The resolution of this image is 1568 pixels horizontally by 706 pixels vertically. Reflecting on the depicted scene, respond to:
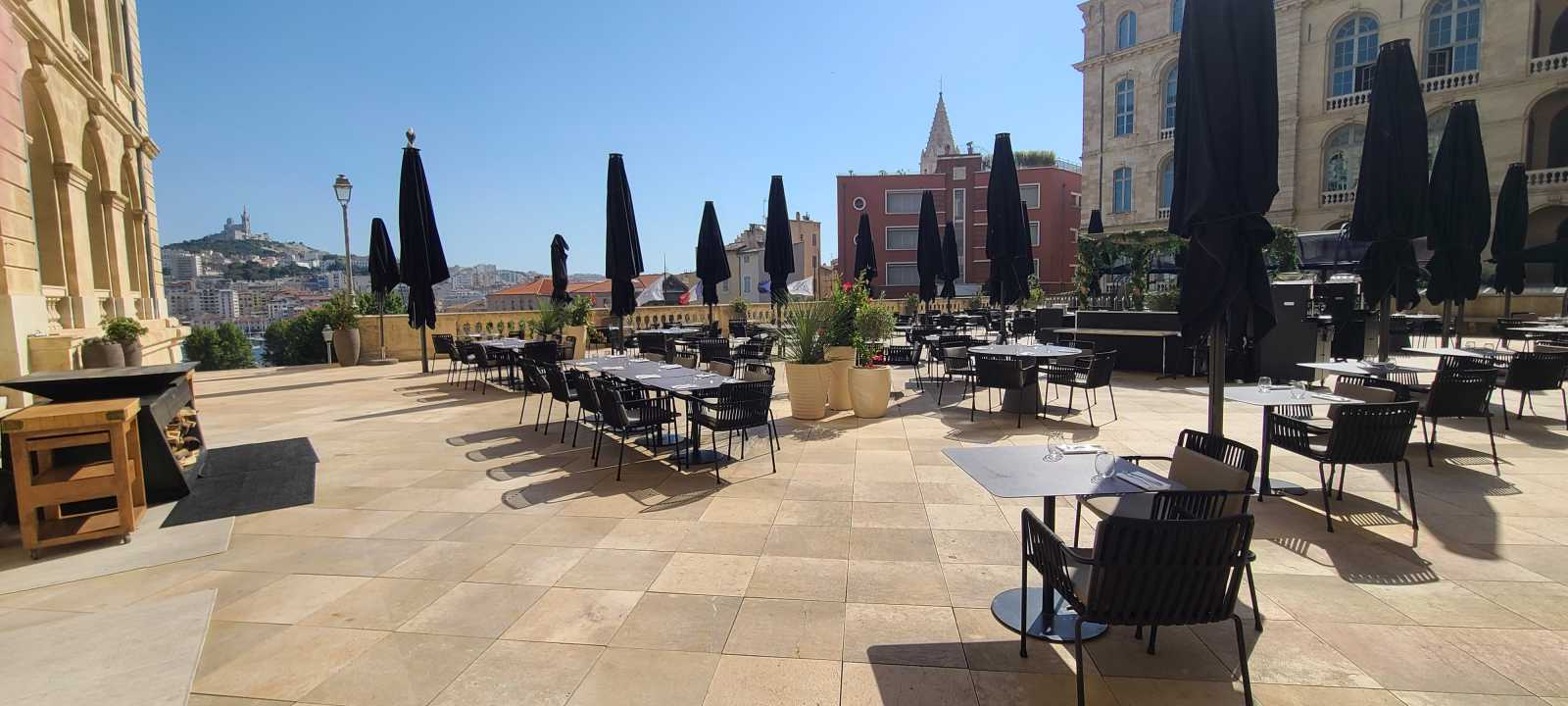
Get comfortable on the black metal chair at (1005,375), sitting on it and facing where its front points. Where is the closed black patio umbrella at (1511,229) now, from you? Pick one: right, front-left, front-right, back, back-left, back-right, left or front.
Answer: front

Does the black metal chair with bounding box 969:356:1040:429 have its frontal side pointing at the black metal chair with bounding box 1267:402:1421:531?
no

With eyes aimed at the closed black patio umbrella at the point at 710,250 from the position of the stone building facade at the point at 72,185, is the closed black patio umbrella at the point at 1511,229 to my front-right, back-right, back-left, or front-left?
front-right

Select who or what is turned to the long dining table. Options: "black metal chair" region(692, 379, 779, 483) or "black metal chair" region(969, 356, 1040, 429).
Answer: "black metal chair" region(692, 379, 779, 483)

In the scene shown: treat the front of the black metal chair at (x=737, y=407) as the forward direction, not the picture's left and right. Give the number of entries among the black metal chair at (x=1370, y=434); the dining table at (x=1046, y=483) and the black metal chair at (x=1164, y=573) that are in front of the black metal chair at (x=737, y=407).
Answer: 0

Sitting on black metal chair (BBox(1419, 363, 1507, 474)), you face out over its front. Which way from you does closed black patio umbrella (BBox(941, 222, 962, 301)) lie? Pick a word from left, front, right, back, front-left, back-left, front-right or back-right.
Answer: front

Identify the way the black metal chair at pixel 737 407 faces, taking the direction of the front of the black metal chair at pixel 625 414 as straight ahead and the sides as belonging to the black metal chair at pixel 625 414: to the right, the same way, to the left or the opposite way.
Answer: to the left

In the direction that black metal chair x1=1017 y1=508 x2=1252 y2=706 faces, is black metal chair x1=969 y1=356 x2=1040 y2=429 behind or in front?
in front

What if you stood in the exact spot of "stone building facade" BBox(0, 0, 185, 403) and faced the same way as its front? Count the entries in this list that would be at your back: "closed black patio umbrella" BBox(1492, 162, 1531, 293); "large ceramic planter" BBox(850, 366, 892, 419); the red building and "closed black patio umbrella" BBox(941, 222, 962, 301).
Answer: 0

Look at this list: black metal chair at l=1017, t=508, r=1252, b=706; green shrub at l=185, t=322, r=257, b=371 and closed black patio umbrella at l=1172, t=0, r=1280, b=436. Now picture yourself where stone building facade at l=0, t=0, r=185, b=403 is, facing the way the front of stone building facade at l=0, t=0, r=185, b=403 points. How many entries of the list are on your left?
1

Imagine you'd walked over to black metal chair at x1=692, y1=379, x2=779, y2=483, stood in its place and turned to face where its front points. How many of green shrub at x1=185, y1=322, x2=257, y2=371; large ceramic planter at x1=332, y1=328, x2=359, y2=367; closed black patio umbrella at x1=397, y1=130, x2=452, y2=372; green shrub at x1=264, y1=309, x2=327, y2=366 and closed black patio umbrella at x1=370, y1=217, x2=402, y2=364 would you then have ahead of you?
5

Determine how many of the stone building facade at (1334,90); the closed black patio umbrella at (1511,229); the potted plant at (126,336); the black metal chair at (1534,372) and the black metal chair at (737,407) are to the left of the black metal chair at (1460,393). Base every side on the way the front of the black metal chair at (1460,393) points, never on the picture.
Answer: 2

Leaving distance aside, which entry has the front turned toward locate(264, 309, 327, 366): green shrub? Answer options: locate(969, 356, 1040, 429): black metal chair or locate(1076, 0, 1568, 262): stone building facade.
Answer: the stone building facade

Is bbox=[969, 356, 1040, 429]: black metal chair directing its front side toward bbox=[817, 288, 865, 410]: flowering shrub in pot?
no

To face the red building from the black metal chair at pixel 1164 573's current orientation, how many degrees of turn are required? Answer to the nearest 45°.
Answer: approximately 45° to its right

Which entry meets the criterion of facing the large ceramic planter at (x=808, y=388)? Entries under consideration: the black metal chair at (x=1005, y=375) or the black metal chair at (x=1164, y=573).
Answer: the black metal chair at (x=1164, y=573)
